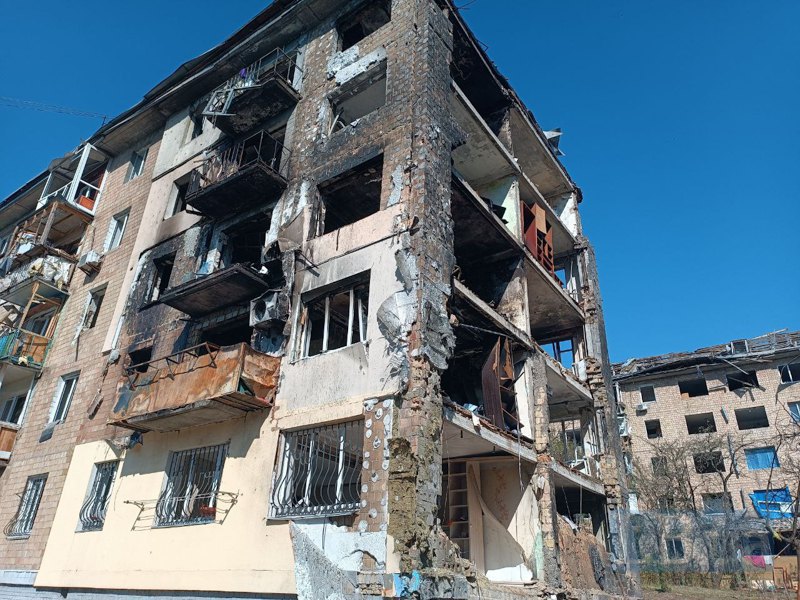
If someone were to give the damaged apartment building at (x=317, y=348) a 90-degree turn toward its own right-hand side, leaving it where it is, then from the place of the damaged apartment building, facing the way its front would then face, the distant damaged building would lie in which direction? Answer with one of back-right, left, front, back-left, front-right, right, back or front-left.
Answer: right

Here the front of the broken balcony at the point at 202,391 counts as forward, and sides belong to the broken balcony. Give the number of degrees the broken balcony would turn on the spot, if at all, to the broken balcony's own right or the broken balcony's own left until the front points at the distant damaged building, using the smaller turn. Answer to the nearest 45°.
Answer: approximately 180°

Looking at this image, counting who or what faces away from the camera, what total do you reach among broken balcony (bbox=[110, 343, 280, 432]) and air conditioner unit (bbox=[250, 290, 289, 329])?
0

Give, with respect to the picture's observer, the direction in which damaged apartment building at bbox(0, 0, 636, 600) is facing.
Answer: facing the viewer and to the left of the viewer

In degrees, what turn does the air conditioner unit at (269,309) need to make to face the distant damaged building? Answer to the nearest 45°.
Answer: approximately 180°

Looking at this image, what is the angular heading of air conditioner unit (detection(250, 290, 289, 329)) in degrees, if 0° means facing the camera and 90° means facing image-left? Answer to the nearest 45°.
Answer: approximately 45°
